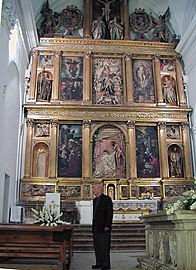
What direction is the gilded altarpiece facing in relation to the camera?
toward the camera

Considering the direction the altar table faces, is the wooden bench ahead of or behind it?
ahead

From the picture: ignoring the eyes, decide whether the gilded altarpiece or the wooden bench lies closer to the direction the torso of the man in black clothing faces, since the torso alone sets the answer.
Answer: the wooden bench

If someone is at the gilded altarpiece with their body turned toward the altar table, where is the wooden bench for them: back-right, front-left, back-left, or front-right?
front-right

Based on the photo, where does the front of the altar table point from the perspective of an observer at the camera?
facing the viewer

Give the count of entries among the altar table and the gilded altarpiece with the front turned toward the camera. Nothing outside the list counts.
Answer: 2

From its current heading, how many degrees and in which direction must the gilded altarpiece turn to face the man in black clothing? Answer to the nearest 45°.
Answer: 0° — it already faces them

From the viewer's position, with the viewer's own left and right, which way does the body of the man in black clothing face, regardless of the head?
facing the viewer and to the left of the viewer

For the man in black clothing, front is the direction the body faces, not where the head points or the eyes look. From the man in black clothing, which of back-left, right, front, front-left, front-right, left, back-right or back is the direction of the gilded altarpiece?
back-right

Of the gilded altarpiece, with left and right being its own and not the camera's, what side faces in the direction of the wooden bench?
front

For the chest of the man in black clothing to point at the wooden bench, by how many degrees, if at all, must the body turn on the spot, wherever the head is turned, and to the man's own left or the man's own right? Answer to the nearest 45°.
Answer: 0° — they already face it

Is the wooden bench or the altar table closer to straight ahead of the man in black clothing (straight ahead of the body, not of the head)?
the wooden bench

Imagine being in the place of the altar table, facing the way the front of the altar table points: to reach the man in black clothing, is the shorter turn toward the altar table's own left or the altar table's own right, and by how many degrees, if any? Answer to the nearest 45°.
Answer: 0° — it already faces them
